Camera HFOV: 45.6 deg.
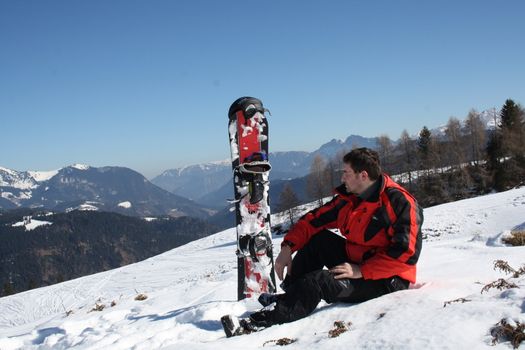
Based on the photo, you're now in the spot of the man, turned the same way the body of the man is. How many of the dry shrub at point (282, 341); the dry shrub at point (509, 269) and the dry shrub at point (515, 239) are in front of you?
1

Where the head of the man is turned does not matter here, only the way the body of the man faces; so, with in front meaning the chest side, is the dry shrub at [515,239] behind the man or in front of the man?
behind

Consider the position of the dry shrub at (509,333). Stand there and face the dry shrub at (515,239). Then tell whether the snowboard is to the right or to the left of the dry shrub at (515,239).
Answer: left

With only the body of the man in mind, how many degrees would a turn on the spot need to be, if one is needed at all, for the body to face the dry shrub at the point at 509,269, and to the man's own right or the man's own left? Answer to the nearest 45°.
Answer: approximately 135° to the man's own left

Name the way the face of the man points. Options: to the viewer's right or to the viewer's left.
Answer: to the viewer's left

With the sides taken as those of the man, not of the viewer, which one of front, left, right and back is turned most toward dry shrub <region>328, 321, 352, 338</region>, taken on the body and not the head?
left

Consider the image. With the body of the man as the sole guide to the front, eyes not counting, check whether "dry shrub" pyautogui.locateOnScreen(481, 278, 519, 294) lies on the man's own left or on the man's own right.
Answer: on the man's own left

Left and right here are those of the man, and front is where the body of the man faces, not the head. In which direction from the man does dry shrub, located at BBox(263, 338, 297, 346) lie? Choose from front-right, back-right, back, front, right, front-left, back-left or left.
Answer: front

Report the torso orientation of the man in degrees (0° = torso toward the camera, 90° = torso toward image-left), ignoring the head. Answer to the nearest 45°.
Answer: approximately 45°
